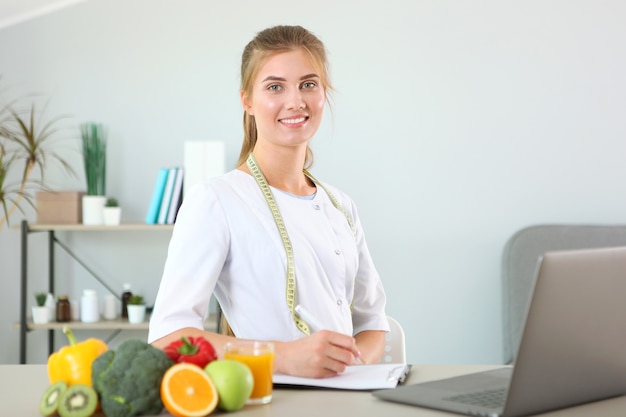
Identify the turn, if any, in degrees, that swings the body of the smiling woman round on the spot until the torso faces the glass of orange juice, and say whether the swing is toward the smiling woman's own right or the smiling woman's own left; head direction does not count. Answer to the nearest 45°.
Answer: approximately 45° to the smiling woman's own right

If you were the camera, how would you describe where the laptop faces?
facing away from the viewer and to the left of the viewer

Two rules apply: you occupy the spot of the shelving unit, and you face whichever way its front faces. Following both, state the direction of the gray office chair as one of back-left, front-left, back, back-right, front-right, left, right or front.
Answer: left

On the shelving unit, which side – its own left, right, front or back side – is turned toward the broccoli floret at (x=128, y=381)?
front

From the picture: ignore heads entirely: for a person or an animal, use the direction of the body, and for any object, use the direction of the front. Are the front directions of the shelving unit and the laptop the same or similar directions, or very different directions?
very different directions

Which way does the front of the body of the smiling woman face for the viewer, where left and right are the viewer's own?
facing the viewer and to the right of the viewer

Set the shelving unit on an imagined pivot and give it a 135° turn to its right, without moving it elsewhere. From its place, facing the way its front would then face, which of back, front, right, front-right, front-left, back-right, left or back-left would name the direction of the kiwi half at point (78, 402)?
back-left

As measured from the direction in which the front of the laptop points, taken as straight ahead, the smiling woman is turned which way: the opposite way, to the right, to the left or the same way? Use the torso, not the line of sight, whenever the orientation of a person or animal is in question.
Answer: the opposite way

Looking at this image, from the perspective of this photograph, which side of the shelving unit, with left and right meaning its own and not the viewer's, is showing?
front

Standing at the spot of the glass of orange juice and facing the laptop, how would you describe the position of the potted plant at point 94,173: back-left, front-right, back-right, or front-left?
back-left

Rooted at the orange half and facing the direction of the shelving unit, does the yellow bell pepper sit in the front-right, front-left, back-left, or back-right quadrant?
front-left

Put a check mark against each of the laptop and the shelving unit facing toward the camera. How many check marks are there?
1

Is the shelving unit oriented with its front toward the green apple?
yes

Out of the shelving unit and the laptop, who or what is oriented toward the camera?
the shelving unit

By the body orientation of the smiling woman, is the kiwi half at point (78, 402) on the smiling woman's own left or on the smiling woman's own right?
on the smiling woman's own right

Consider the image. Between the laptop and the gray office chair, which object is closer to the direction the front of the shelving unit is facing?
the laptop
